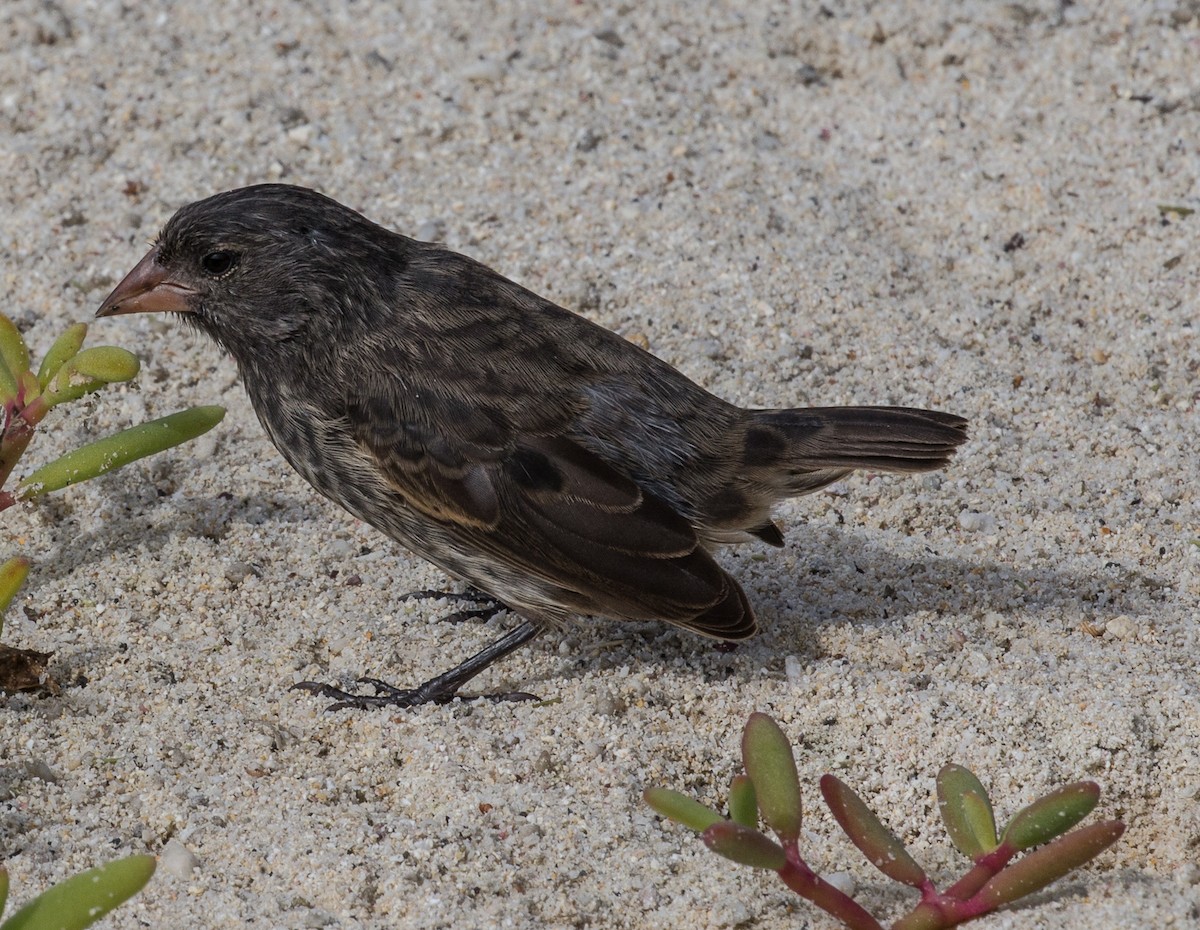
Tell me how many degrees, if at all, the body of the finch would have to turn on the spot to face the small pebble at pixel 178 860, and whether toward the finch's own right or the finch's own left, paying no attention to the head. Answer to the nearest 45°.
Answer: approximately 45° to the finch's own left

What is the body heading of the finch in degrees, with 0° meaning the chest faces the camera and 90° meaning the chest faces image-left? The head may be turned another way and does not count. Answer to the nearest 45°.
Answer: approximately 90°

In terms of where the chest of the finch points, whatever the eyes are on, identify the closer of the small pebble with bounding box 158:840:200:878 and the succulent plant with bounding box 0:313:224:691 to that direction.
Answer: the succulent plant

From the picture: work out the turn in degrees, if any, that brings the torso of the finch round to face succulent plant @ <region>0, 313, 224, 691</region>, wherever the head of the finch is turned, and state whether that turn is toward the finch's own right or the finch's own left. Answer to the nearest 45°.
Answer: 0° — it already faces it
